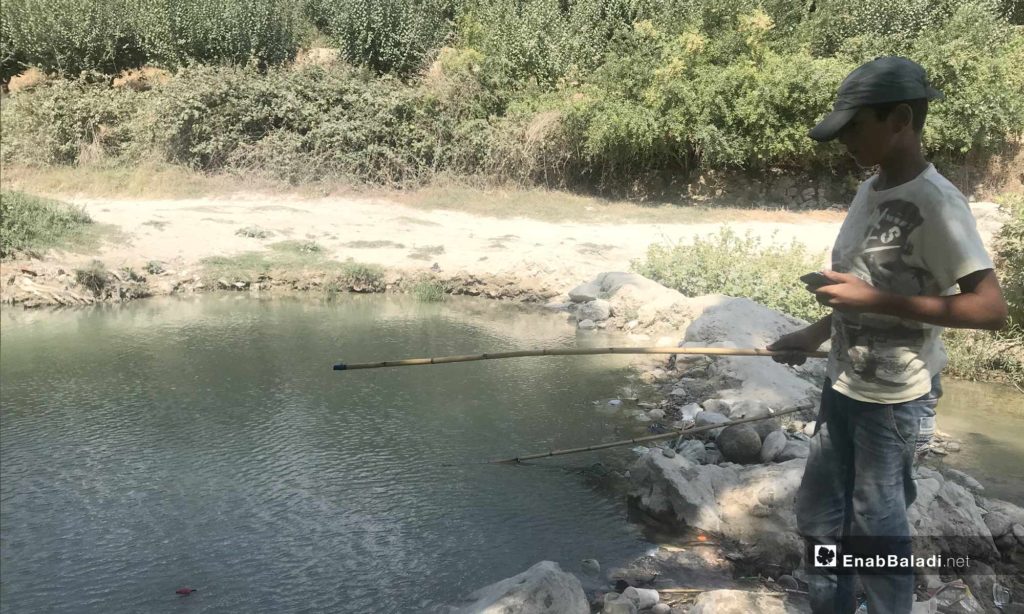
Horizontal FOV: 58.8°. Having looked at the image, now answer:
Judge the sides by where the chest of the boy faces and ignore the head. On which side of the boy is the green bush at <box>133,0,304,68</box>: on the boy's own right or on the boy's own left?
on the boy's own right

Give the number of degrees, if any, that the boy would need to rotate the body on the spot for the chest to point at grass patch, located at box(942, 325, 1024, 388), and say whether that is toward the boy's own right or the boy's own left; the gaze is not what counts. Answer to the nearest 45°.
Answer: approximately 135° to the boy's own right

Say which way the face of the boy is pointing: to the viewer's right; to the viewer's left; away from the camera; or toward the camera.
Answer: to the viewer's left

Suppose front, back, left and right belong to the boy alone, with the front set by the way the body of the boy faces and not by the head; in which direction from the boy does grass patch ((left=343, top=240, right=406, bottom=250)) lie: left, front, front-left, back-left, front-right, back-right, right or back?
right

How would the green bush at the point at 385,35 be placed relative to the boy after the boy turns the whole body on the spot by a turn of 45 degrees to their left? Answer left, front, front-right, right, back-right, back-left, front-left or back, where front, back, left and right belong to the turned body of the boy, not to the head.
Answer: back-right

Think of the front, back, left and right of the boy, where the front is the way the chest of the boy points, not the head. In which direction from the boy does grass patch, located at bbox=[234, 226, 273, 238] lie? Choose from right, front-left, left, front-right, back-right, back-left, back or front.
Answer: right

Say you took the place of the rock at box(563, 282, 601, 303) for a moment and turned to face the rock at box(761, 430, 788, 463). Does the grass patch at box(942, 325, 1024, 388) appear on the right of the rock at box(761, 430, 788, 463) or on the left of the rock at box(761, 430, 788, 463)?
left

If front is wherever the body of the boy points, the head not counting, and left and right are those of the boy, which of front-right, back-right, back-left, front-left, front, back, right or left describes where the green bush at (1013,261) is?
back-right

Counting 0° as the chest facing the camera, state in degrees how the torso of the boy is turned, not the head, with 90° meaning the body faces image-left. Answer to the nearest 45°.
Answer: approximately 45°

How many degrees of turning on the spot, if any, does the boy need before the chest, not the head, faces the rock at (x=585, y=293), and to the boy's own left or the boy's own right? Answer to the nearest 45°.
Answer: approximately 90° to the boy's own right

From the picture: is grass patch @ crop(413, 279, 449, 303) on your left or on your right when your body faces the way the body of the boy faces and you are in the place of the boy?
on your right
